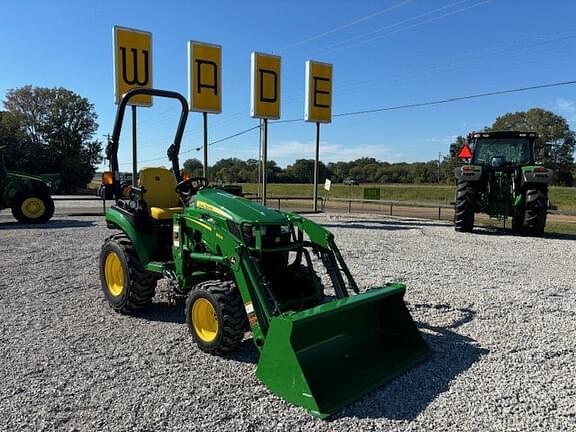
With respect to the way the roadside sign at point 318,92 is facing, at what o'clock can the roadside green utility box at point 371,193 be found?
the roadside green utility box at point 371,193 is roughly at 8 o'clock from the roadside sign at point 318,92.

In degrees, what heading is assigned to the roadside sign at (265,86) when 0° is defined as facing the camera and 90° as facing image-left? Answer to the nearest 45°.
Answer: approximately 315°

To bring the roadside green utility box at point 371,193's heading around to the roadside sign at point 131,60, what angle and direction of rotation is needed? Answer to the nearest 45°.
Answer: approximately 45° to its right

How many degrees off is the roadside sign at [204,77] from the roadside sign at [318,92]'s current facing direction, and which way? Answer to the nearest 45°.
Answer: approximately 90° to its right

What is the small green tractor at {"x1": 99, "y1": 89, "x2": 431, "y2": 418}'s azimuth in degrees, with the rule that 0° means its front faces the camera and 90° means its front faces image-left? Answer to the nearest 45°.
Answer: approximately 315°

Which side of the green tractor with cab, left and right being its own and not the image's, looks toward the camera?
back

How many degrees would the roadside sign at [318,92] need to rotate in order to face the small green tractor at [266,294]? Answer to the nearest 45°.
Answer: approximately 45° to its right

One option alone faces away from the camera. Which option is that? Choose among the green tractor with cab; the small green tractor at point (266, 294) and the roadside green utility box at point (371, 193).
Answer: the green tractor with cab

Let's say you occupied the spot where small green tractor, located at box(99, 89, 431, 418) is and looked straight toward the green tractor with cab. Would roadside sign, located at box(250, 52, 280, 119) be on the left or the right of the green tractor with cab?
left

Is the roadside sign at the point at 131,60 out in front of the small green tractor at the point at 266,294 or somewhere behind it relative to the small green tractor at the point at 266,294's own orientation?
behind

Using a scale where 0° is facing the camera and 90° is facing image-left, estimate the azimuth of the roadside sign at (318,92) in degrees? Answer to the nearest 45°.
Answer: approximately 315°
